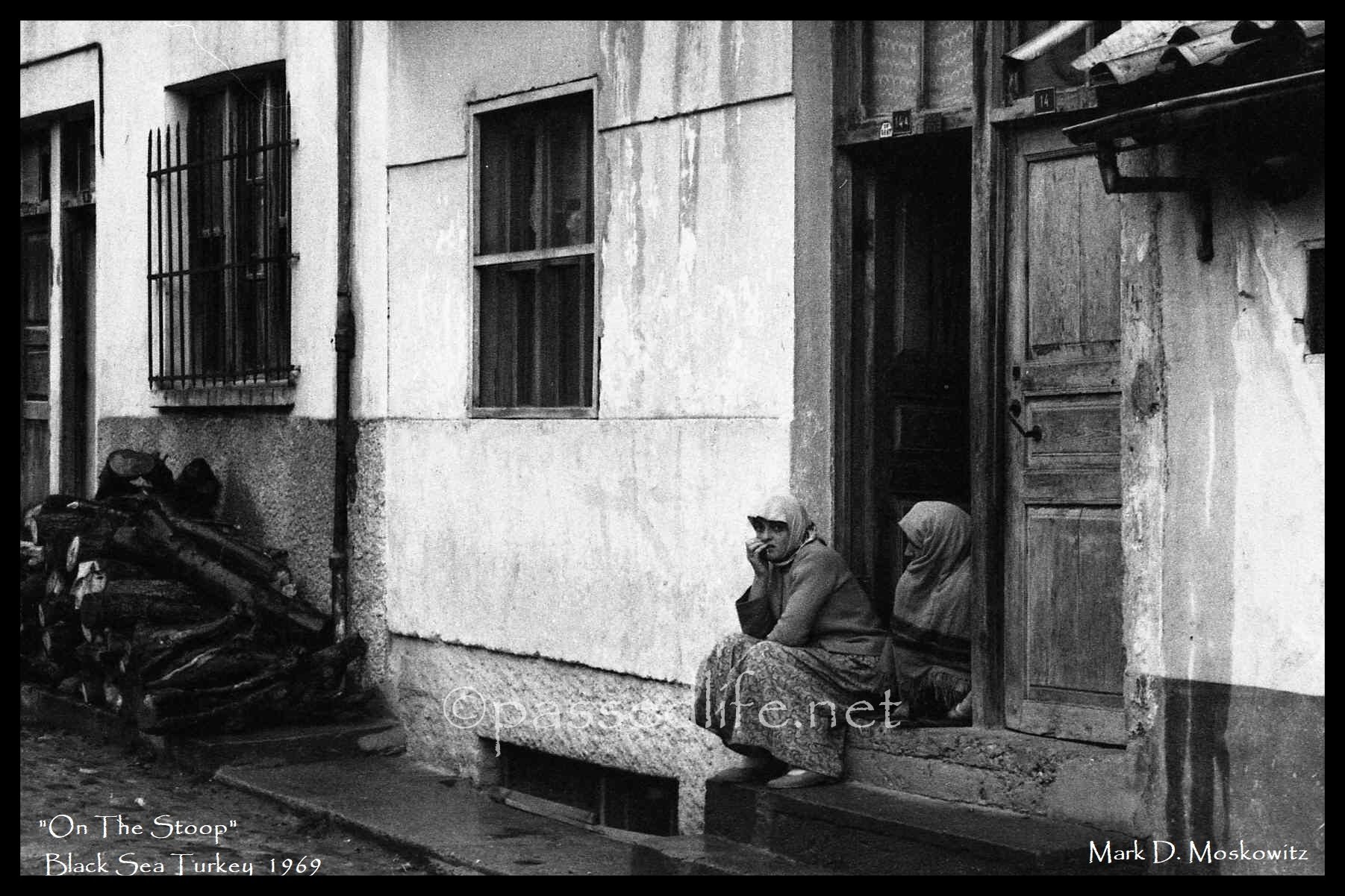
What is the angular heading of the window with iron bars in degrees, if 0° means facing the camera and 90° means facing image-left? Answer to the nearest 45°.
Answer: approximately 45°

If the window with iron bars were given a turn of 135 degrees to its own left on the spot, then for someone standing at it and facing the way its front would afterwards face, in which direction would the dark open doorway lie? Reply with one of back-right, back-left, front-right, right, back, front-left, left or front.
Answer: front-right

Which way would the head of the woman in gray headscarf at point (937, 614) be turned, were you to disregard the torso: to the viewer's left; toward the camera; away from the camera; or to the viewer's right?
to the viewer's left

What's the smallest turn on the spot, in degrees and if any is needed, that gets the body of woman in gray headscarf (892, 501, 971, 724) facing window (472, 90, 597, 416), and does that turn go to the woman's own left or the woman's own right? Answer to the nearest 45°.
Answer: approximately 45° to the woman's own right

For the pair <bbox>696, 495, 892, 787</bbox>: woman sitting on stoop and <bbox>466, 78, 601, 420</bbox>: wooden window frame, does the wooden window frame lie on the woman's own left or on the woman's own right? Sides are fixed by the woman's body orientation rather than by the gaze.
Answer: on the woman's own right

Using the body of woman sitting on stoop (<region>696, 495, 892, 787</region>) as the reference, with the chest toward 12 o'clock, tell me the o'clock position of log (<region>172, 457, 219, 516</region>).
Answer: The log is roughly at 3 o'clock from the woman sitting on stoop.

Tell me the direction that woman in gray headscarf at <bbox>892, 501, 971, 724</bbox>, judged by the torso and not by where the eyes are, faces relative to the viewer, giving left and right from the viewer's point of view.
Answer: facing to the left of the viewer

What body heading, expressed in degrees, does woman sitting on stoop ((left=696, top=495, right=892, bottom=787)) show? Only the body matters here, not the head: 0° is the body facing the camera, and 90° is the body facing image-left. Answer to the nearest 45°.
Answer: approximately 45°

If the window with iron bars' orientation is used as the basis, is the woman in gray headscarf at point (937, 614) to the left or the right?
on its left
